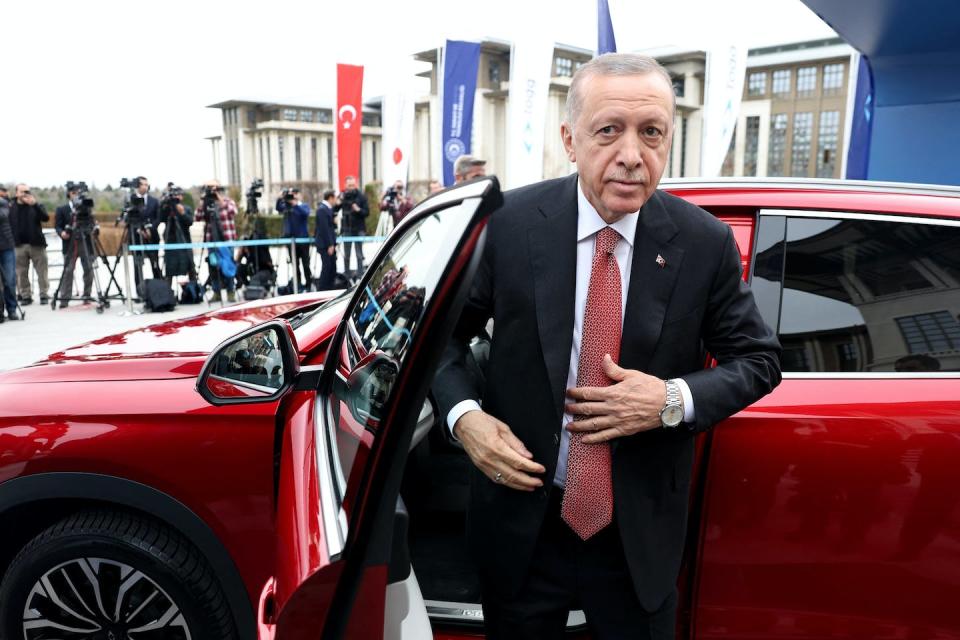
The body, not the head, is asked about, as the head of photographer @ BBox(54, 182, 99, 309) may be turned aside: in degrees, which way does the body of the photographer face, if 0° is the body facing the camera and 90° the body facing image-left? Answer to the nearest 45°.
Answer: approximately 315°

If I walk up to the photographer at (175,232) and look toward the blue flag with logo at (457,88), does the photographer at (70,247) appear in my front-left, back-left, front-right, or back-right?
back-left

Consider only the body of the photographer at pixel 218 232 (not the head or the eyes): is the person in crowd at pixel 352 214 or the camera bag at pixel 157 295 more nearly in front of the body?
the camera bag

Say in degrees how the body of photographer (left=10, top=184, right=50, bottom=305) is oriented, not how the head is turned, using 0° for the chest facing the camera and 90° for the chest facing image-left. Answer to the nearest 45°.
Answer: approximately 315°

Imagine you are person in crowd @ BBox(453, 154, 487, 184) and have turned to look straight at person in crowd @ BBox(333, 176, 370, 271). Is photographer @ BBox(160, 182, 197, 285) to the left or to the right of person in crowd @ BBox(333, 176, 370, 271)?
left

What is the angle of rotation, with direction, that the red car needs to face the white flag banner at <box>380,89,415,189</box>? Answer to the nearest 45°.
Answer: approximately 90° to its right

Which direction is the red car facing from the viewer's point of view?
to the viewer's left

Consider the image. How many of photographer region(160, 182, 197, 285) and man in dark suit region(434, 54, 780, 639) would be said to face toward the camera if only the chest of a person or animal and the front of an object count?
2

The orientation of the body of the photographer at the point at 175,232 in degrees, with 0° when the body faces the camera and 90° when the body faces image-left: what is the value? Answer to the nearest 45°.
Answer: approximately 0°

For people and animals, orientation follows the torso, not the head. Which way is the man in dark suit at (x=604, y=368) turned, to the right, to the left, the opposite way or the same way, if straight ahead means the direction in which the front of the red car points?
to the left

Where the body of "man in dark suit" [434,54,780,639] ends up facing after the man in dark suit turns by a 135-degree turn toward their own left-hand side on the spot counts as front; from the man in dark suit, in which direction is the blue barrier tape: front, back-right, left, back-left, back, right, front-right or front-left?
left
